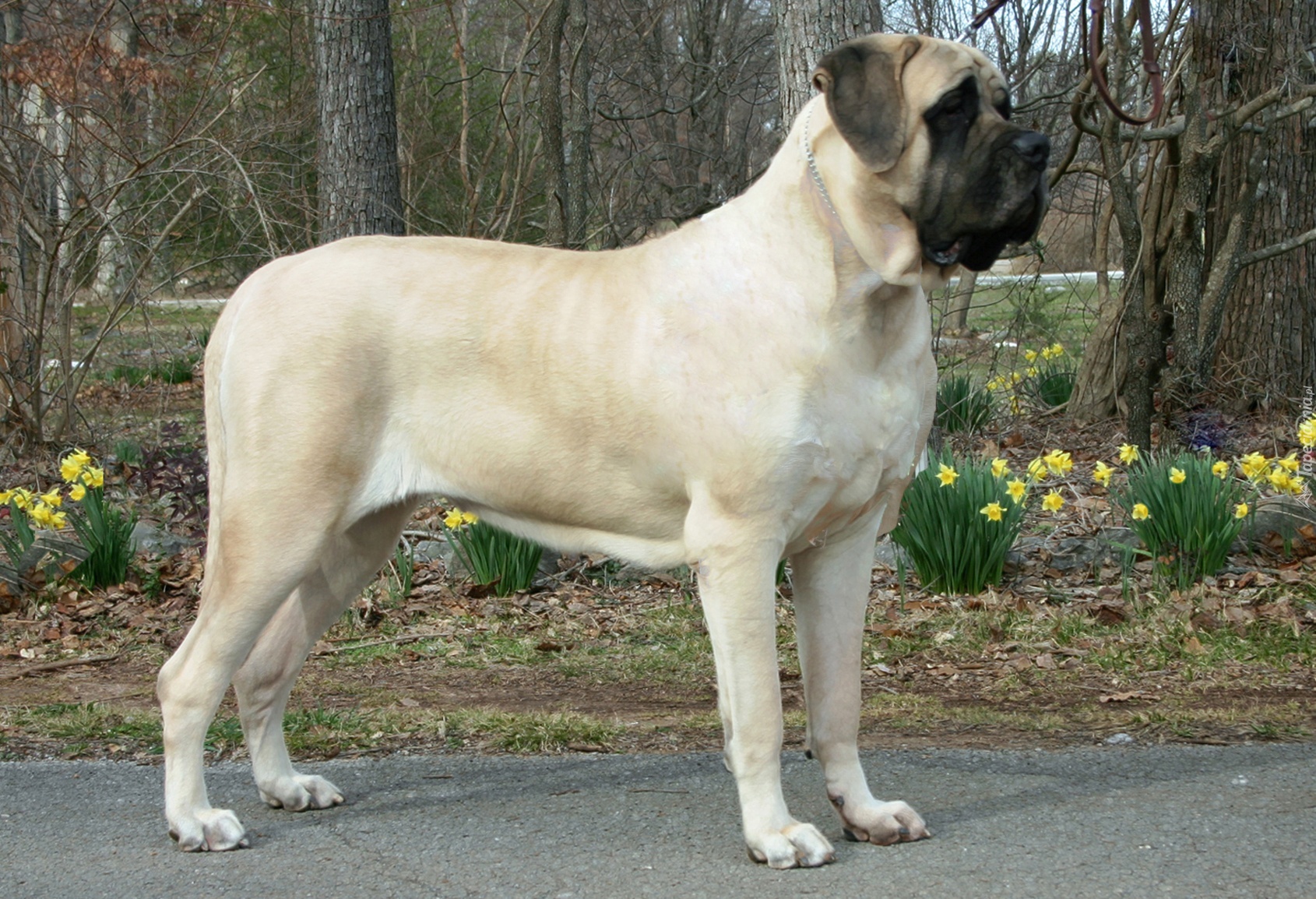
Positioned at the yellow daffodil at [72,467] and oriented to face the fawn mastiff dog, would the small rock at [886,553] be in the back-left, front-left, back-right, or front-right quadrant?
front-left

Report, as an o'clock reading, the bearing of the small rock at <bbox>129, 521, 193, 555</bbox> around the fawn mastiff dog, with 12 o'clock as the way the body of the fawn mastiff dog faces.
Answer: The small rock is roughly at 8 o'clock from the fawn mastiff dog.

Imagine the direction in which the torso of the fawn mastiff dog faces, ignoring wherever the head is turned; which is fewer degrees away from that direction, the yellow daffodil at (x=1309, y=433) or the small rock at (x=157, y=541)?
the yellow daffodil

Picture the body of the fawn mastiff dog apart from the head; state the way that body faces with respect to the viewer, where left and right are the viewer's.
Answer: facing to the right of the viewer

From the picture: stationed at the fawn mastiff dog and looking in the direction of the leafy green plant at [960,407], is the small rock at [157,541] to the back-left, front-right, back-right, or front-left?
front-left

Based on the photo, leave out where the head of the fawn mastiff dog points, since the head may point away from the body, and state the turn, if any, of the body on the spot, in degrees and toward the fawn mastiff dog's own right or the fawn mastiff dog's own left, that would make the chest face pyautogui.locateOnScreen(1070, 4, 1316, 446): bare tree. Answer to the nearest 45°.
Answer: approximately 45° to the fawn mastiff dog's own left

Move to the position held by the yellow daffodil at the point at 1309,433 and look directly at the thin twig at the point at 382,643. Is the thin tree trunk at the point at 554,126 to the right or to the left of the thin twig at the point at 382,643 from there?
right

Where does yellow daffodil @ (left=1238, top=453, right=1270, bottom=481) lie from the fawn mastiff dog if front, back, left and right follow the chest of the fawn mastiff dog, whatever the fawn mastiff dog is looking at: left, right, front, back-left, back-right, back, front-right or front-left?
front-left

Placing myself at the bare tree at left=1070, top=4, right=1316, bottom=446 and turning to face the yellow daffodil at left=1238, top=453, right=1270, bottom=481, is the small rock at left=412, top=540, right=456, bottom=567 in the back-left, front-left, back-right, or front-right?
front-right

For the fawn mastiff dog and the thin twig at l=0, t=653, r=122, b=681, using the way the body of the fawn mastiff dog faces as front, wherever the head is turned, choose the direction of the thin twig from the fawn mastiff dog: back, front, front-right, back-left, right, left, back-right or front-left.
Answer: back-left

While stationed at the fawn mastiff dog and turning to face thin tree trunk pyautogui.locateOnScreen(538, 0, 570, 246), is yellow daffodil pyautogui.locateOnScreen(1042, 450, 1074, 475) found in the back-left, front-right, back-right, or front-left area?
front-right

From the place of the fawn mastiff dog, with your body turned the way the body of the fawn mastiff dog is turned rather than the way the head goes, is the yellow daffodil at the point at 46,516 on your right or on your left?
on your left

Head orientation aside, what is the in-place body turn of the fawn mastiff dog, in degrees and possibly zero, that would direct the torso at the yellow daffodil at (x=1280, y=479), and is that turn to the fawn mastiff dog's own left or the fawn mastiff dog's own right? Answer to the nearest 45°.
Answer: approximately 45° to the fawn mastiff dog's own left

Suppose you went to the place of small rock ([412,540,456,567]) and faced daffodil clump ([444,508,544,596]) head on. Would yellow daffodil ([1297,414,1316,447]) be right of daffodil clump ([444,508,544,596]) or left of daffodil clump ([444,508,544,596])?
left

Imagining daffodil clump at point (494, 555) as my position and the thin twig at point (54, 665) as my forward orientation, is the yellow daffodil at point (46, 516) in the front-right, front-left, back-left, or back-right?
front-right
